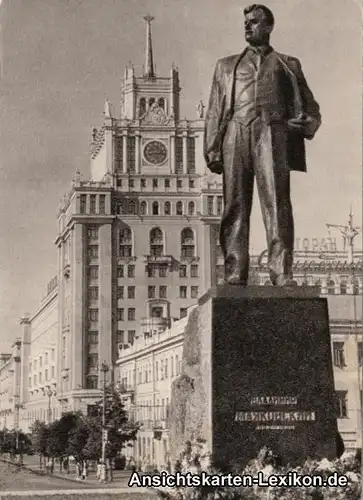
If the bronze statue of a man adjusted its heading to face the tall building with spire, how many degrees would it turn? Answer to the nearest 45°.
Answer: approximately 180°

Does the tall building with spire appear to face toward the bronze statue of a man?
yes

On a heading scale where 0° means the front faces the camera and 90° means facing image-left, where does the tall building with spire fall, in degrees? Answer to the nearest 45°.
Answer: approximately 0°

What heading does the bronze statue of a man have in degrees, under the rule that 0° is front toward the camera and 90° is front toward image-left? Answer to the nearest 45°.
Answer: approximately 0°

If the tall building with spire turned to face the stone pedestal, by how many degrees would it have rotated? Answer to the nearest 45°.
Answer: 0° — it already faces it

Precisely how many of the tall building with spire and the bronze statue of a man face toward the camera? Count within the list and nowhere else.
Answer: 2
